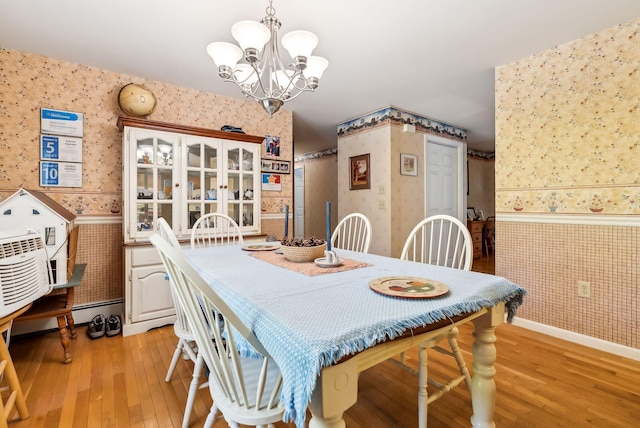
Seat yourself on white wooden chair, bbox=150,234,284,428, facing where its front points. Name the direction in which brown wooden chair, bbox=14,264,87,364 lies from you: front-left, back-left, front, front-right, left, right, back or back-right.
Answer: left

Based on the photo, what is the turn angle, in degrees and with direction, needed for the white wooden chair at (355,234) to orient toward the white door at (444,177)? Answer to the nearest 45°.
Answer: approximately 180°

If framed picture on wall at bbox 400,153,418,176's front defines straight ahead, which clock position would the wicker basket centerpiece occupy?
The wicker basket centerpiece is roughly at 2 o'clock from the framed picture on wall.

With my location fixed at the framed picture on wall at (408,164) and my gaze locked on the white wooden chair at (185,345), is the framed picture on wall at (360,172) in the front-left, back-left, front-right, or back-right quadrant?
front-right

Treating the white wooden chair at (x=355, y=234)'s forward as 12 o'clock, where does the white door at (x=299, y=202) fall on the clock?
The white door is roughly at 4 o'clock from the white wooden chair.

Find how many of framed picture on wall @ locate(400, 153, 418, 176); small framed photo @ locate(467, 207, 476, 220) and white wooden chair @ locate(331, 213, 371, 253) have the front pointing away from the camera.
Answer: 0

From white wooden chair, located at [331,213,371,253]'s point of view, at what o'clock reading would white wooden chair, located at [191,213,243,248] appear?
white wooden chair, located at [191,213,243,248] is roughly at 2 o'clock from white wooden chair, located at [331,213,371,253].

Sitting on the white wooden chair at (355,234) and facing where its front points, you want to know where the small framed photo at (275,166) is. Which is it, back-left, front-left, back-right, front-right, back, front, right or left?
right

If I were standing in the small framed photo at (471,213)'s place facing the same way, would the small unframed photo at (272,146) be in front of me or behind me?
in front

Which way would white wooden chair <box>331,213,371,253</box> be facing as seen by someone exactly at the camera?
facing the viewer and to the left of the viewer

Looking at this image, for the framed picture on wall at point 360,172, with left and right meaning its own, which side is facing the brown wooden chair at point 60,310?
front

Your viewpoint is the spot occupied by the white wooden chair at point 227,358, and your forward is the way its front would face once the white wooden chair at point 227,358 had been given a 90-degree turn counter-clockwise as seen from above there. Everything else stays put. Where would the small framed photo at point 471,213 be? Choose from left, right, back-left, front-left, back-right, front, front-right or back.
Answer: right

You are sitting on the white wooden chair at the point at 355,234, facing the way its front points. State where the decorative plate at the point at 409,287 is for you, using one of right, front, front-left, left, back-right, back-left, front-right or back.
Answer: front-left

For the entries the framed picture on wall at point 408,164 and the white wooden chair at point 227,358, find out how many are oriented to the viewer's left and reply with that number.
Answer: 0

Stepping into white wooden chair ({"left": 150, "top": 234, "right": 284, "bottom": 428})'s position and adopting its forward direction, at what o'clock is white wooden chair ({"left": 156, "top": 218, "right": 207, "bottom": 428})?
white wooden chair ({"left": 156, "top": 218, "right": 207, "bottom": 428}) is roughly at 10 o'clock from white wooden chair ({"left": 150, "top": 234, "right": 284, "bottom": 428}).

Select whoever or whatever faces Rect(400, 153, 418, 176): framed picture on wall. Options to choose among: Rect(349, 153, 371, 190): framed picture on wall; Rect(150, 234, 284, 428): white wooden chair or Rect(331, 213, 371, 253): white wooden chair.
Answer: Rect(150, 234, 284, 428): white wooden chair

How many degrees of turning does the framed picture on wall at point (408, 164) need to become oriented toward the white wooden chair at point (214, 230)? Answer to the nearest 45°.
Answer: approximately 90° to its right
